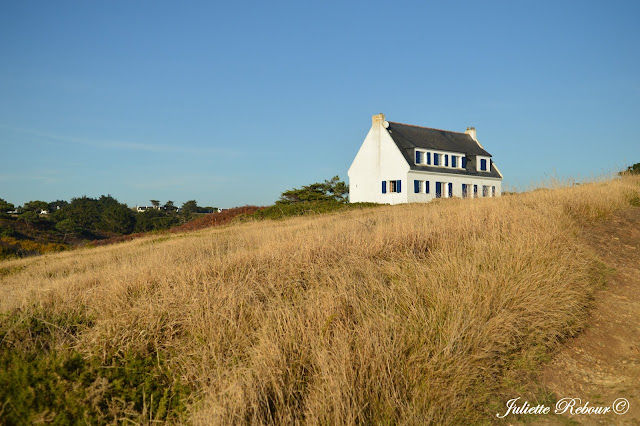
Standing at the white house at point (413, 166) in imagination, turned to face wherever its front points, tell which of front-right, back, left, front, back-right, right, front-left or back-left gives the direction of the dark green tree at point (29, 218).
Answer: back-right

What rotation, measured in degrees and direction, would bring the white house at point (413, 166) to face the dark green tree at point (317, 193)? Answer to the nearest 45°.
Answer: approximately 180°

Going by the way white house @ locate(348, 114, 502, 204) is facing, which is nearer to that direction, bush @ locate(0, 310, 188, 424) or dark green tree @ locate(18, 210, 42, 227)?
the bush

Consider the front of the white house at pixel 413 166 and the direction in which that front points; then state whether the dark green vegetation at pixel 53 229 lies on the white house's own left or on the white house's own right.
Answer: on the white house's own right

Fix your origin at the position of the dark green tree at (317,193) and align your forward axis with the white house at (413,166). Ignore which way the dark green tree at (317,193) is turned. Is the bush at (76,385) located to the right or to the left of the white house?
right

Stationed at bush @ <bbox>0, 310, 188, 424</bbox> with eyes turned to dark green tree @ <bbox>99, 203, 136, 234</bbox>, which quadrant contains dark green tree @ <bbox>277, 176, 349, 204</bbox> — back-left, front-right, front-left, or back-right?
front-right

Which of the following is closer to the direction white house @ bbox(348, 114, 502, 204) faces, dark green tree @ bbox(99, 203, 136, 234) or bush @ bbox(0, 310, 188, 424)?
the bush

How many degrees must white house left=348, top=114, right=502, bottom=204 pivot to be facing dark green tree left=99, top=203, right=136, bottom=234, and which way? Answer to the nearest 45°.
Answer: approximately 135° to its right

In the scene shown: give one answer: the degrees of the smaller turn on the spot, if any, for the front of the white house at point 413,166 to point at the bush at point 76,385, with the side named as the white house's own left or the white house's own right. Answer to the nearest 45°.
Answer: approximately 45° to the white house's own right

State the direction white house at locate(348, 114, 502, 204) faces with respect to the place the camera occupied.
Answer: facing the viewer and to the right of the viewer
